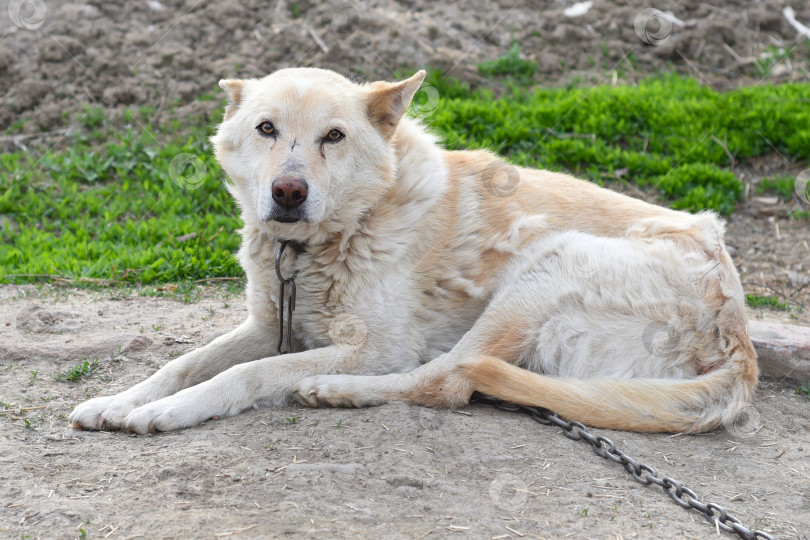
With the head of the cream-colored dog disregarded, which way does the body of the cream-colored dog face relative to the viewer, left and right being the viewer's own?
facing to the left of the viewer

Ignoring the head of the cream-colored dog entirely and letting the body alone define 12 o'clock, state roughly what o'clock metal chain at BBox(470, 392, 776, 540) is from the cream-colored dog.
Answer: The metal chain is roughly at 8 o'clock from the cream-colored dog.
